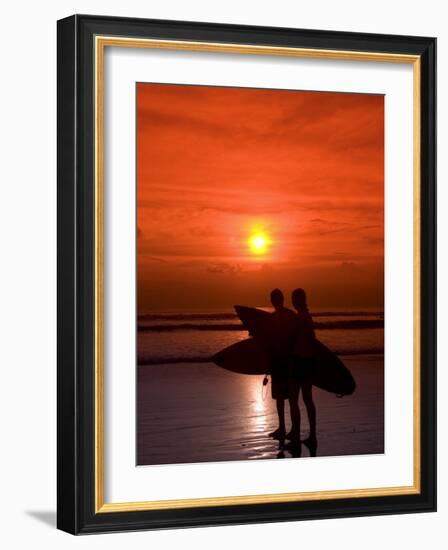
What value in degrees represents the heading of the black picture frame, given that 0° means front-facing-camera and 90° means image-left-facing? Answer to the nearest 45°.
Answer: approximately 315°
